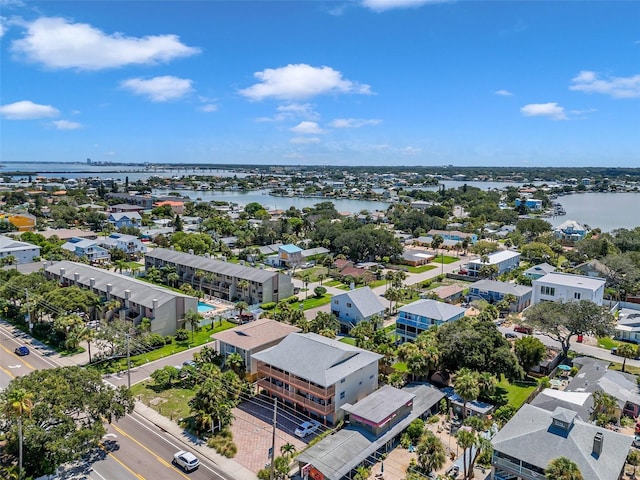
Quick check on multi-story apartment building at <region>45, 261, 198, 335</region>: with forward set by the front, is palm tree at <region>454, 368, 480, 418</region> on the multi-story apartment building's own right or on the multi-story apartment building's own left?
on the multi-story apartment building's own left

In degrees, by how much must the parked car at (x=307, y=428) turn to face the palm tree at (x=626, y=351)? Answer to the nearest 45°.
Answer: approximately 45° to its right

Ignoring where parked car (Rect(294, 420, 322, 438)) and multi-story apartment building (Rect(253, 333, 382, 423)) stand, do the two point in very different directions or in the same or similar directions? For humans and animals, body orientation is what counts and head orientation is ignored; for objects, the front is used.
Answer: very different directions

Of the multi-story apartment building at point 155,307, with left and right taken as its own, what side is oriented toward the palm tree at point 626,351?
left

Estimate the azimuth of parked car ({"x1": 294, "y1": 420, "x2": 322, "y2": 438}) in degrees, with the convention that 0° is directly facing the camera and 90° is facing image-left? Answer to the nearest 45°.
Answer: approximately 225°

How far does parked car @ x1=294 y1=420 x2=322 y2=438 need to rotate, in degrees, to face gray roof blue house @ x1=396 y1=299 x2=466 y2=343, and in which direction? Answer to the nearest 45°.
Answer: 0° — it already faces it

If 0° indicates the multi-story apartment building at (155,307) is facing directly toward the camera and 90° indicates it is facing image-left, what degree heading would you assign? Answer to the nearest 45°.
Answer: approximately 45°

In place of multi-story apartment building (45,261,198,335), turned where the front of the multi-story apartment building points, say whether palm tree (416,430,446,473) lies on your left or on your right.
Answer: on your left

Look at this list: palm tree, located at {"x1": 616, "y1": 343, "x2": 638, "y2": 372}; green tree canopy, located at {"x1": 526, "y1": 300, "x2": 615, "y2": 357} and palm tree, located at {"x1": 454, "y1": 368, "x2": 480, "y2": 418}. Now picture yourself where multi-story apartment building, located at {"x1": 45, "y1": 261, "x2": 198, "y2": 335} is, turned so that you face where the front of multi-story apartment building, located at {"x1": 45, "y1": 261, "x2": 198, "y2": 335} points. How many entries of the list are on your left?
3

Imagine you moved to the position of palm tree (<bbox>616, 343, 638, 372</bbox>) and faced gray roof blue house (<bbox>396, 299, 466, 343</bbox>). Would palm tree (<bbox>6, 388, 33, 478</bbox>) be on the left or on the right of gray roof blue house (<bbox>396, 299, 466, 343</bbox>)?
left

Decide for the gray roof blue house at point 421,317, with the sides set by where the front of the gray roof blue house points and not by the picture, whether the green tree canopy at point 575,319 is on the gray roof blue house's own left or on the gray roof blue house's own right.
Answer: on the gray roof blue house's own left

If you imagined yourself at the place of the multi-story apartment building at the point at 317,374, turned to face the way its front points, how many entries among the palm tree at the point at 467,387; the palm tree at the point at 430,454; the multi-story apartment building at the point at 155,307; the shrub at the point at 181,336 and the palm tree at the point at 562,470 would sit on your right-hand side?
2

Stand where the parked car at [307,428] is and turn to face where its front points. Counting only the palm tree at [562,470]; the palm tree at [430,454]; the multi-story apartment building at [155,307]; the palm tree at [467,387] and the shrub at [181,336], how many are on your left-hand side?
2

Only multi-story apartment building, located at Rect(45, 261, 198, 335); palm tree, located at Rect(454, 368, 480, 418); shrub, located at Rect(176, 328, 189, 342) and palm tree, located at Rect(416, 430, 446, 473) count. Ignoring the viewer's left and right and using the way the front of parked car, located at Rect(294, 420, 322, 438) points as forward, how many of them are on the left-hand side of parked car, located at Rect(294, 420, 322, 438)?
2

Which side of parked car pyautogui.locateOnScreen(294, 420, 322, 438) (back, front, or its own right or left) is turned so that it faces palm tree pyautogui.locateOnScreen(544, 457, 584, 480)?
right

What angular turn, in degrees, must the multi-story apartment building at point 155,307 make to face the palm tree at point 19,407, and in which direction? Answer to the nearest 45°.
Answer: approximately 45° to its left

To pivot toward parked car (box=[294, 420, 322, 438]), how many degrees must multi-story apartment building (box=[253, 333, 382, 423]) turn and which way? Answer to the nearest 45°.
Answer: approximately 45° to its left
